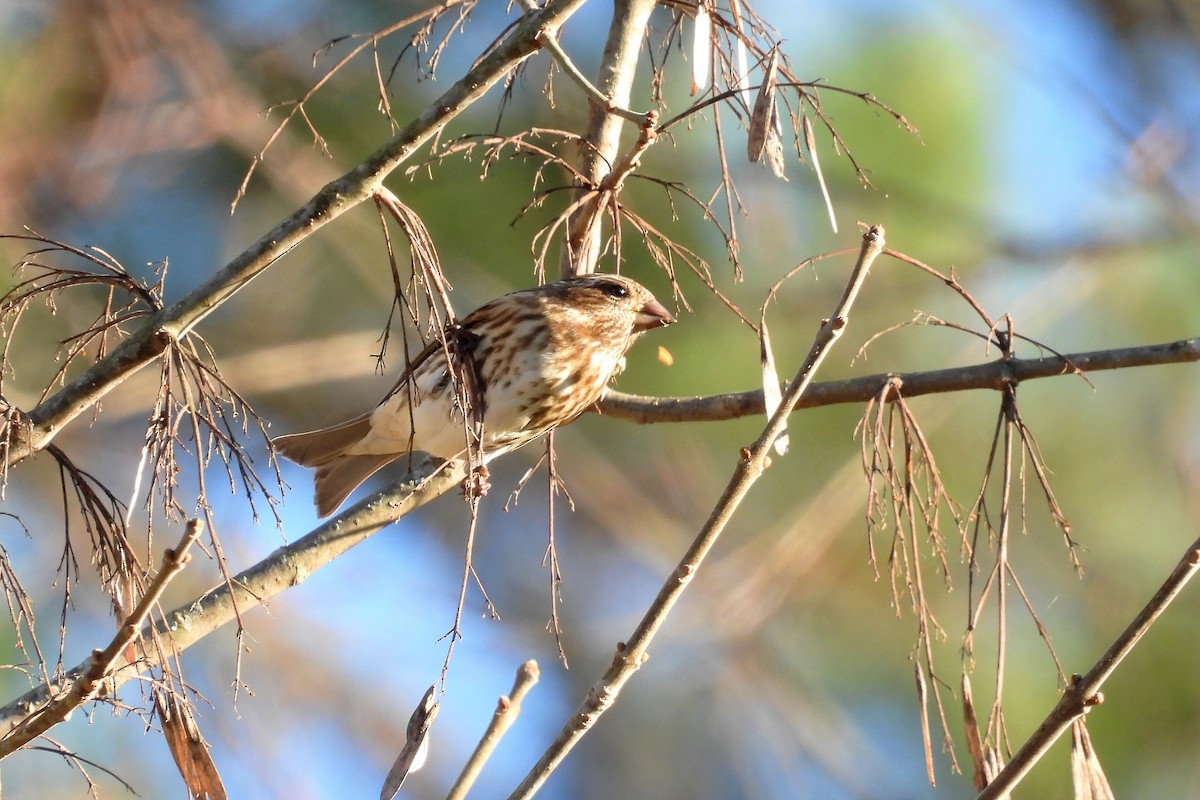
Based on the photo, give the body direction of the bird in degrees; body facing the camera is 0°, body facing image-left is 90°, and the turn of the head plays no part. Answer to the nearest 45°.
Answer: approximately 270°

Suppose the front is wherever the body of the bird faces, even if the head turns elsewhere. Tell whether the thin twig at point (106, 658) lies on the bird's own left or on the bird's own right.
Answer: on the bird's own right
